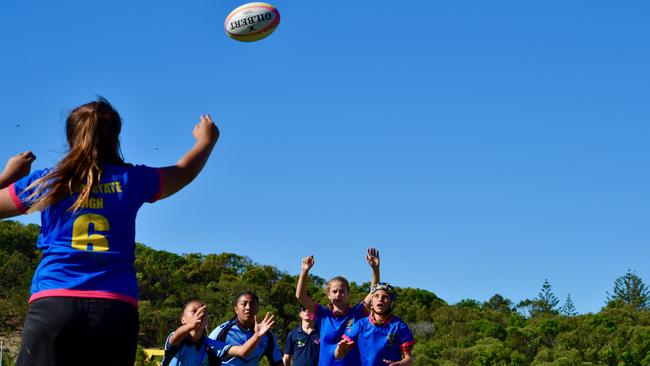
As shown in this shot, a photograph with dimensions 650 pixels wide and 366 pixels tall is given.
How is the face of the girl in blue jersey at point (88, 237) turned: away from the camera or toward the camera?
away from the camera

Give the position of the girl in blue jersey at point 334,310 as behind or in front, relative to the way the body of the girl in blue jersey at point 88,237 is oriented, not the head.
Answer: in front

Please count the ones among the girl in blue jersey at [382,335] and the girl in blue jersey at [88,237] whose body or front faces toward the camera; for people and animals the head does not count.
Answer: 1

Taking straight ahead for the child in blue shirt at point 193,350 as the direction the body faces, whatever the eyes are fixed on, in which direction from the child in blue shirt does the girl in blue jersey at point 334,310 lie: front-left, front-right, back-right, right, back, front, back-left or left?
left

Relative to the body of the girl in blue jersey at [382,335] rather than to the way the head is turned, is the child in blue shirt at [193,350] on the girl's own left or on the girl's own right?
on the girl's own right

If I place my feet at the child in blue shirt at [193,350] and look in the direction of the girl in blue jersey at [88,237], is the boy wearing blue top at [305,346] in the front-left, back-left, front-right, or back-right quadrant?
back-left

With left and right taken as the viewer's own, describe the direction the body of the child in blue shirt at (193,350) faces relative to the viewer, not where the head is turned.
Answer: facing the viewer and to the right of the viewer

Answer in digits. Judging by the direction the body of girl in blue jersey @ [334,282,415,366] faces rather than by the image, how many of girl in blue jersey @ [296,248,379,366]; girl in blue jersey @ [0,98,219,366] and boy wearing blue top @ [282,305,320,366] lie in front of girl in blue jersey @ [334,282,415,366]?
1

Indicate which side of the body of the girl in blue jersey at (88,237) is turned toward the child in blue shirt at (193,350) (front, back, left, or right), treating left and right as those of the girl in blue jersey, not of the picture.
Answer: front

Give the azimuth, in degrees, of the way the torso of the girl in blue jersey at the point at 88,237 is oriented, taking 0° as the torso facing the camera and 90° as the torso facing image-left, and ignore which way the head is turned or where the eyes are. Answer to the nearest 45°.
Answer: approximately 180°
